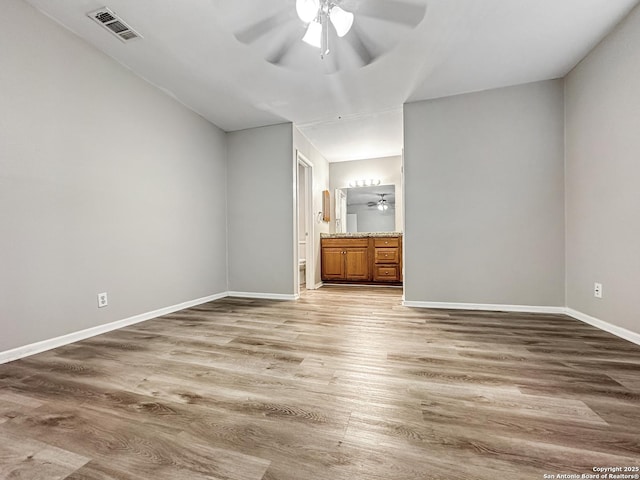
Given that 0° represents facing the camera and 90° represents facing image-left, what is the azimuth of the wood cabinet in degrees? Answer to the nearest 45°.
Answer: approximately 0°

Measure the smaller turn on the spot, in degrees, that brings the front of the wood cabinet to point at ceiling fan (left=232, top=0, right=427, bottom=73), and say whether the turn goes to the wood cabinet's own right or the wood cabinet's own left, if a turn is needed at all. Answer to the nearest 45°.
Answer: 0° — it already faces it
